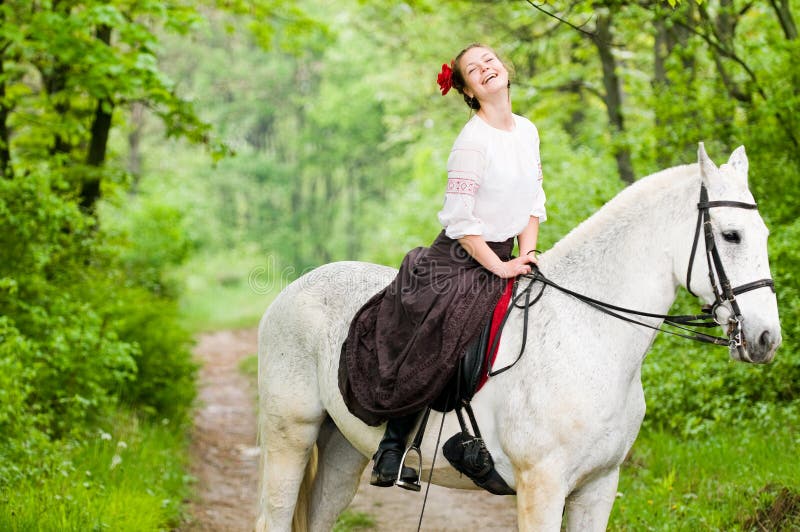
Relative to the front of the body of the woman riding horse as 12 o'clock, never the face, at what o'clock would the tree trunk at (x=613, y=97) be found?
The tree trunk is roughly at 8 o'clock from the woman riding horse.

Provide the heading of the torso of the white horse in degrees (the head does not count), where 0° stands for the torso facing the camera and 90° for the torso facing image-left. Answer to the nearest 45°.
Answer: approximately 315°

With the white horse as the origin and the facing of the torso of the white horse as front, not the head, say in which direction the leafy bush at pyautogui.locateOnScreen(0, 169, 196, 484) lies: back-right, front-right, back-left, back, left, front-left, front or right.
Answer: back

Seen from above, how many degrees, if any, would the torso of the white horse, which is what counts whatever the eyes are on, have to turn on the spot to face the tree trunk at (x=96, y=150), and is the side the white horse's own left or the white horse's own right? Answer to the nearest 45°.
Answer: approximately 180°

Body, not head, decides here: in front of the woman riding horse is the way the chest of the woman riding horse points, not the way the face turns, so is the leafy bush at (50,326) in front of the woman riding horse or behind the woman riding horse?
behind

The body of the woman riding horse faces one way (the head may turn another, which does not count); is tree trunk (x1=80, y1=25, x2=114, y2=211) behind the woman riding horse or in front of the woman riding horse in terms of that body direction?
behind

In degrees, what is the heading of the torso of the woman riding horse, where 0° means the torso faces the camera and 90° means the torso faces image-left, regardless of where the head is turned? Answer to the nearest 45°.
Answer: approximately 315°
